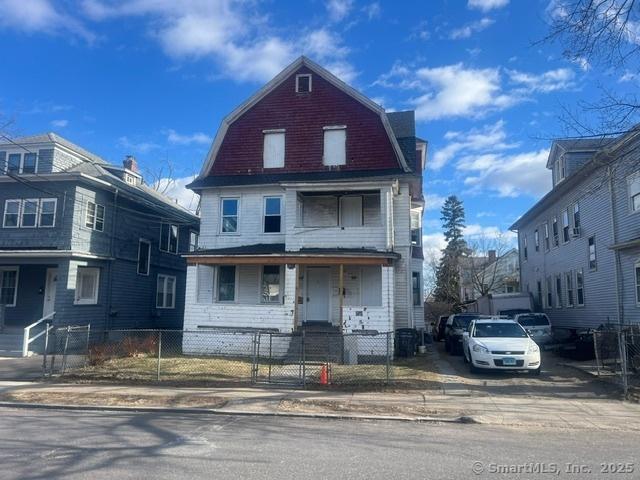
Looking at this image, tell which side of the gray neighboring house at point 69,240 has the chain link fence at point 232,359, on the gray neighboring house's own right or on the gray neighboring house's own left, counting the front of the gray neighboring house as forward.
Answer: on the gray neighboring house's own left

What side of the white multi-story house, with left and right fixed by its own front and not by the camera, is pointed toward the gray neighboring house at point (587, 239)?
left

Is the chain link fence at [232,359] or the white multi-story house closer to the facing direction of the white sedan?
the chain link fence

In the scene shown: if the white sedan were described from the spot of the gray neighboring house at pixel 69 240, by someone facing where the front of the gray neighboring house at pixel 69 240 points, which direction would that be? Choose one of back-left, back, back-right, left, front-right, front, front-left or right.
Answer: left

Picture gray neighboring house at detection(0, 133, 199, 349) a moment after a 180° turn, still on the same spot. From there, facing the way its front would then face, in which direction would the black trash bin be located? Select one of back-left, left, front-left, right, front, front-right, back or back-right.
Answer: right

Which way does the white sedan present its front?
toward the camera

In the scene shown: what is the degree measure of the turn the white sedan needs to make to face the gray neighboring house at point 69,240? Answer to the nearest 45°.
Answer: approximately 90° to its right

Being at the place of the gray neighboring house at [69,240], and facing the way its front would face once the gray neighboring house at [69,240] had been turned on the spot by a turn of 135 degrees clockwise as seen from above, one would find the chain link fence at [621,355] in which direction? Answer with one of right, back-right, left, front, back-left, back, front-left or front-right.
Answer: back-right

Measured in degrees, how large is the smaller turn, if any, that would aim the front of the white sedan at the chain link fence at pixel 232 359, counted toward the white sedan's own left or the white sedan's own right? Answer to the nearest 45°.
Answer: approximately 90° to the white sedan's own right

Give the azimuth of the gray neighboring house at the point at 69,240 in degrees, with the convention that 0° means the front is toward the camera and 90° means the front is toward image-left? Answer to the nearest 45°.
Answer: approximately 45°

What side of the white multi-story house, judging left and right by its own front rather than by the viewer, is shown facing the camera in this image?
front

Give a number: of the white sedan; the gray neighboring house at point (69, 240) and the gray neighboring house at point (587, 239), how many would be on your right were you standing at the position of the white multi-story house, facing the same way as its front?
1
